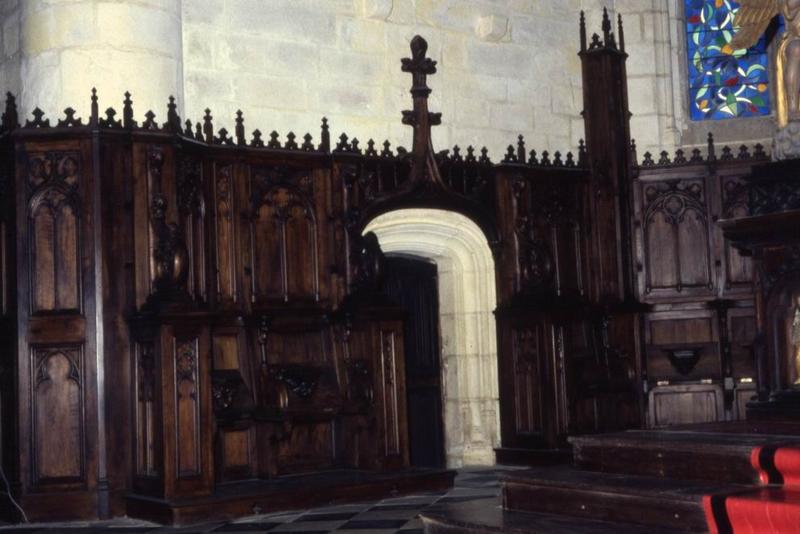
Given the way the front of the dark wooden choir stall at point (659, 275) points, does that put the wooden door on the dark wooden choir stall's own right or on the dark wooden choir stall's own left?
on the dark wooden choir stall's own right

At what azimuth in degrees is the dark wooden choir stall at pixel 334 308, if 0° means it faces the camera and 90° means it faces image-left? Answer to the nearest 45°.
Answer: approximately 315°

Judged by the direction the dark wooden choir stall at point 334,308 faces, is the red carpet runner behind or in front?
in front

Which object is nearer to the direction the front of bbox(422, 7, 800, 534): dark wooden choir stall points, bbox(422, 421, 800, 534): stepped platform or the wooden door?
the stepped platform

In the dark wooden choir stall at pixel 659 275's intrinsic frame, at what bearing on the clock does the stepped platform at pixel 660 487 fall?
The stepped platform is roughly at 12 o'clock from the dark wooden choir stall.
